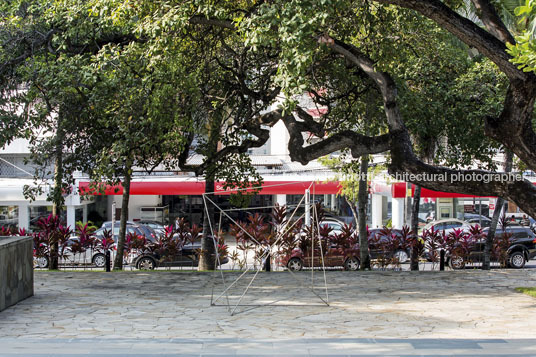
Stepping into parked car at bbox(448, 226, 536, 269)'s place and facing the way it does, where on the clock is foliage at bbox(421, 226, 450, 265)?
The foliage is roughly at 10 o'clock from the parked car.

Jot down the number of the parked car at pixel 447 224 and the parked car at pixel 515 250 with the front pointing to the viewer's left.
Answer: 2

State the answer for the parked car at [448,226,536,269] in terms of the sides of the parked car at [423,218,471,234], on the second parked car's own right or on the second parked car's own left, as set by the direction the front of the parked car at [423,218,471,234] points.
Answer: on the second parked car's own left

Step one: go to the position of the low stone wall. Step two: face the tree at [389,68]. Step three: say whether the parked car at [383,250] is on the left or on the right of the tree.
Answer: left

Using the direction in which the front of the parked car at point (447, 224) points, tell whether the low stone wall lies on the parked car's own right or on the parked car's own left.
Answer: on the parked car's own left

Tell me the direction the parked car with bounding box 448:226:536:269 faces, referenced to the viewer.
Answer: facing to the left of the viewer

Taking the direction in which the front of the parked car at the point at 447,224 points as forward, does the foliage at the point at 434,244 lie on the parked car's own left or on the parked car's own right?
on the parked car's own left

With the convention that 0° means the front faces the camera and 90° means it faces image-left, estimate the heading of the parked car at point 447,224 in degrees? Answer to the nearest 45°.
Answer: approximately 90°

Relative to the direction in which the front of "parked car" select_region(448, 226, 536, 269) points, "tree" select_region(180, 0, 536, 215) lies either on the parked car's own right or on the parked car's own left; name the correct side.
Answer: on the parked car's own left
